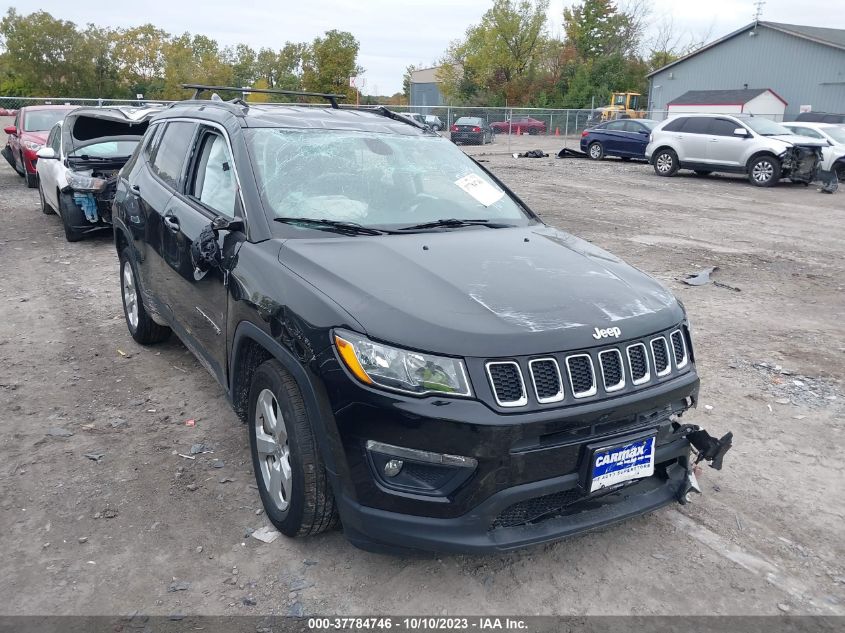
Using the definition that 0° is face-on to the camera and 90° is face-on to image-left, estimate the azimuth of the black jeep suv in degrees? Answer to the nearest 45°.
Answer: approximately 315°

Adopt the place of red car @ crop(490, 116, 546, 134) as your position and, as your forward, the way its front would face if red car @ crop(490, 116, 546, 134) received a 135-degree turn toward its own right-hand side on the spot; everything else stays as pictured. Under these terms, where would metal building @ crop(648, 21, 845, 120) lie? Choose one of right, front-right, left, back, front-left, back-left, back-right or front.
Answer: front

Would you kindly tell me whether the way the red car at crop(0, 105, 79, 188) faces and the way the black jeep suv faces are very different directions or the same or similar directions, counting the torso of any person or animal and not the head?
same or similar directions

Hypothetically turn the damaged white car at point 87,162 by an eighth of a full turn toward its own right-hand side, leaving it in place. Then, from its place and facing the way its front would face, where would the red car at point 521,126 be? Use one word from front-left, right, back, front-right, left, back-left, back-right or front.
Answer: back-left

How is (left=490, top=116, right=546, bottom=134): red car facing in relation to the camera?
to the viewer's left

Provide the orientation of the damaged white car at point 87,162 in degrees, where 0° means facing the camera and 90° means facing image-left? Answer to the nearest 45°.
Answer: approximately 315°

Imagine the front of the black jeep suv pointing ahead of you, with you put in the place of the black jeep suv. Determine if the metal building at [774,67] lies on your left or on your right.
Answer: on your left

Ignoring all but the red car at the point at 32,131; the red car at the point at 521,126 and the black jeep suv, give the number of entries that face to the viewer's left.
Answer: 1

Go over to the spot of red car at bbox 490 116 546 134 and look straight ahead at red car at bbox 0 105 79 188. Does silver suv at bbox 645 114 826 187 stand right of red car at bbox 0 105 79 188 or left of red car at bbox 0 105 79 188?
left

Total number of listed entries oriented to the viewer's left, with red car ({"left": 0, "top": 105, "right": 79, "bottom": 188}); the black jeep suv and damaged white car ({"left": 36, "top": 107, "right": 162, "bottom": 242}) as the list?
0

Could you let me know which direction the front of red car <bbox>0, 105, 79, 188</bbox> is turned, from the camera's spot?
facing the viewer and to the right of the viewer

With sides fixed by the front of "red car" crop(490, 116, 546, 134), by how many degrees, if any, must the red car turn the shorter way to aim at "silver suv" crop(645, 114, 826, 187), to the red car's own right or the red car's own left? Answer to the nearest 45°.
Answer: approximately 90° to the red car's own left

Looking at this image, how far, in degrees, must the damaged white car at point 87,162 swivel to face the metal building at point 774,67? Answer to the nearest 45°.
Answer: approximately 90° to its left
